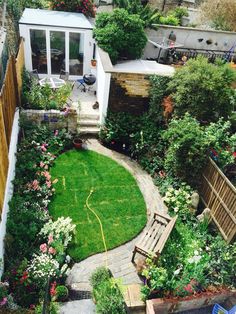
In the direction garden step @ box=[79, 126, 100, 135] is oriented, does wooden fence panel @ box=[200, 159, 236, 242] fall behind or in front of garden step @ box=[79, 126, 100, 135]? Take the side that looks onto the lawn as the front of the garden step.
in front

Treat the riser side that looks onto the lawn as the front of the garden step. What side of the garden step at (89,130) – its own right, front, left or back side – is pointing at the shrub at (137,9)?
back

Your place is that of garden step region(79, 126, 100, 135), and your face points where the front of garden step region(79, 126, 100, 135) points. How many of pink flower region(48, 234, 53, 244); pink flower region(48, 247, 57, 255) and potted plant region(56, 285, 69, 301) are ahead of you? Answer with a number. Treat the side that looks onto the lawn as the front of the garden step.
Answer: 3

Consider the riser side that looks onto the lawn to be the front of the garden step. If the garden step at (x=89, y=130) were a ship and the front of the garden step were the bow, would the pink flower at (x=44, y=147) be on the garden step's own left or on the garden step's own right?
on the garden step's own right

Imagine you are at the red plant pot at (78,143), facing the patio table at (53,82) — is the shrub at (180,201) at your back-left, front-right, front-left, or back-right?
back-right

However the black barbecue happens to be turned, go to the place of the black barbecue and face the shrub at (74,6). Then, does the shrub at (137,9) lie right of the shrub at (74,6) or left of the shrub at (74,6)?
right

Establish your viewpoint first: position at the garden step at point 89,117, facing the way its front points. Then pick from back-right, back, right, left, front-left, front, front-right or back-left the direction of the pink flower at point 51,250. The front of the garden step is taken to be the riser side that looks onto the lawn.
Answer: front

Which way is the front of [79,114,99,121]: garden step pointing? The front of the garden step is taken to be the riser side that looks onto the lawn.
toward the camera

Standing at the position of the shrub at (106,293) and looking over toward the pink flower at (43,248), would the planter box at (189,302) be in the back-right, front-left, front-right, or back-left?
back-right

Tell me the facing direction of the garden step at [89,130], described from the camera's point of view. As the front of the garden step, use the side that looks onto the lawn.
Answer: facing the viewer

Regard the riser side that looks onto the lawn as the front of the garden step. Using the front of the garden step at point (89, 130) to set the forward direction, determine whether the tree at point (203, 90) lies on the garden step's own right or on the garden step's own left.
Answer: on the garden step's own left

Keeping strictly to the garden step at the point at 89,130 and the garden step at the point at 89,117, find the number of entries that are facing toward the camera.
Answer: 2

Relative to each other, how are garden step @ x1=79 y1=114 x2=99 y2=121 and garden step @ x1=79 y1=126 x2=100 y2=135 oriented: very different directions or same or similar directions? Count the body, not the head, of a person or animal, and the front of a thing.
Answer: same or similar directions

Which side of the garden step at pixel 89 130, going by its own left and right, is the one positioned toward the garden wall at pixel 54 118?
right

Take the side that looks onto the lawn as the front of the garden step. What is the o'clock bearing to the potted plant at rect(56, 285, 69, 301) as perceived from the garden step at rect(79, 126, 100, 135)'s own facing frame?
The potted plant is roughly at 12 o'clock from the garden step.
